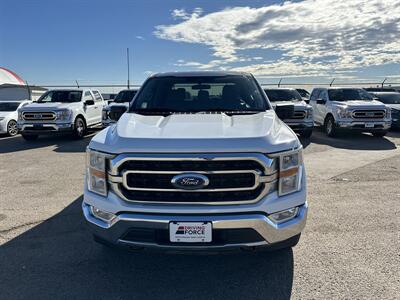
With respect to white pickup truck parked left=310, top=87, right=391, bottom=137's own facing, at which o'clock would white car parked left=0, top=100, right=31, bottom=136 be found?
white car parked left=0, top=100, right=31, bottom=136 is roughly at 4 o'clock from white pickup truck parked left=310, top=87, right=391, bottom=137.

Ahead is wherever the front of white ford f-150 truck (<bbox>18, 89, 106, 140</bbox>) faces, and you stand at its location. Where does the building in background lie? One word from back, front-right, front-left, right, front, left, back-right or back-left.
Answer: back-right

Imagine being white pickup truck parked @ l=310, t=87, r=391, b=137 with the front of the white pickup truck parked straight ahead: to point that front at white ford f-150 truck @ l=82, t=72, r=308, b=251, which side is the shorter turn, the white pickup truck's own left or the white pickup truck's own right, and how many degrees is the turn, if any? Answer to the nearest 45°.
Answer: approximately 45° to the white pickup truck's own right

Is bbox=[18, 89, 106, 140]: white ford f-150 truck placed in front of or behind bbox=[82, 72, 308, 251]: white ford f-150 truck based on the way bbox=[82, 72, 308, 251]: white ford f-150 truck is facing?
behind

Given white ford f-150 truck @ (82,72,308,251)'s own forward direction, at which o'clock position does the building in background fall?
The building in background is roughly at 5 o'clock from the white ford f-150 truck.

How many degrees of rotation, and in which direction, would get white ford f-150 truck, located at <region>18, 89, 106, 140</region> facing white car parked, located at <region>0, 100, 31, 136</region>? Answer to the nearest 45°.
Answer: approximately 90° to its right

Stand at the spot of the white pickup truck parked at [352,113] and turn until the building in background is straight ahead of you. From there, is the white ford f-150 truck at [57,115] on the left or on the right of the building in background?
left
